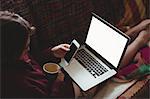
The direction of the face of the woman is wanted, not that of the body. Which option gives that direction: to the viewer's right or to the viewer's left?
to the viewer's right

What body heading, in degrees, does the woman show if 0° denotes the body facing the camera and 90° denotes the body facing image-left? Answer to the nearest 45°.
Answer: approximately 225°

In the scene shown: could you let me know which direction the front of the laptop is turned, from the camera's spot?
facing the viewer and to the left of the viewer
